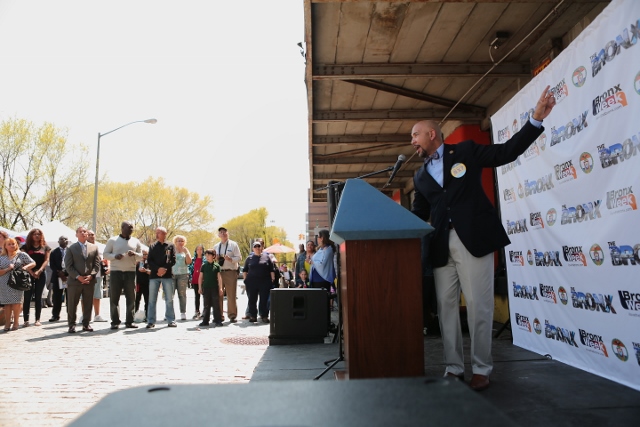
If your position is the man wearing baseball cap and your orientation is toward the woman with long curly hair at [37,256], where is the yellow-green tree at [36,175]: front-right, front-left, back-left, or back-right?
front-right

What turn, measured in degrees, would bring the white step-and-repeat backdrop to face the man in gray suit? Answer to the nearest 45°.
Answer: approximately 45° to its right

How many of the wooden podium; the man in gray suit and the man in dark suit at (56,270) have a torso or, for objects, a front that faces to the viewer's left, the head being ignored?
1

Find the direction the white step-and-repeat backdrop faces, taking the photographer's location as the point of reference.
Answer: facing the viewer and to the left of the viewer

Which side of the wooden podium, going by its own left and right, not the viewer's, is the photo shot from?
left

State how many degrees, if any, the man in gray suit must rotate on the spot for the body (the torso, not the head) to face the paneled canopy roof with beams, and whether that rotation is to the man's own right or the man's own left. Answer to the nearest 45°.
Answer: approximately 45° to the man's own left

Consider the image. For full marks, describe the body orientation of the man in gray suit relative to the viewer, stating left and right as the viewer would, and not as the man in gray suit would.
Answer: facing the viewer

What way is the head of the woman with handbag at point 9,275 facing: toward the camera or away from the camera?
toward the camera

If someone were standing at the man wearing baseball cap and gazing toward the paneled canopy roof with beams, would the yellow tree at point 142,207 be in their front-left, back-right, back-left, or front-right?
back-left

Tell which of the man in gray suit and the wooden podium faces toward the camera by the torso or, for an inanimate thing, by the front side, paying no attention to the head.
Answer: the man in gray suit

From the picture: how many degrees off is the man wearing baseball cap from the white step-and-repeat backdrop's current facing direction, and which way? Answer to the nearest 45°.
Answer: approximately 90° to its right
